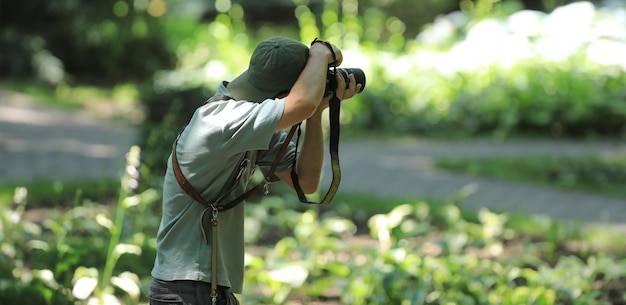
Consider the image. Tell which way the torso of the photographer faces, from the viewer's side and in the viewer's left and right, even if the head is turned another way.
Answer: facing to the right of the viewer
